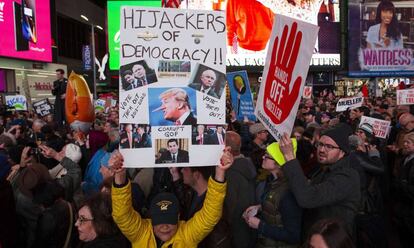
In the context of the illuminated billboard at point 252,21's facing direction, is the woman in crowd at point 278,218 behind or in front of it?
in front

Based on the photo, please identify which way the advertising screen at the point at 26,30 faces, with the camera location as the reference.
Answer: facing the viewer and to the right of the viewer

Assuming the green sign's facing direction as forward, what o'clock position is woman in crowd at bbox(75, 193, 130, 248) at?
The woman in crowd is roughly at 12 o'clock from the green sign.

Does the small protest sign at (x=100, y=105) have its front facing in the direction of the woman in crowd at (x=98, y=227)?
yes

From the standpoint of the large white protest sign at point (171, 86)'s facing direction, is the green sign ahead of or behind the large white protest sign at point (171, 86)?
behind
